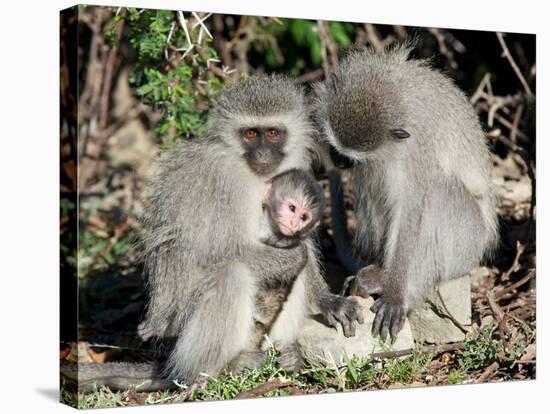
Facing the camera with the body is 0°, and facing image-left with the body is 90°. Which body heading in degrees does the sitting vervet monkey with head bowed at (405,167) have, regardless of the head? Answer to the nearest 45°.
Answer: approximately 45°

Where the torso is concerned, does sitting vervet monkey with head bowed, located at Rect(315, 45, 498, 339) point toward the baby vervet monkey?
yes
